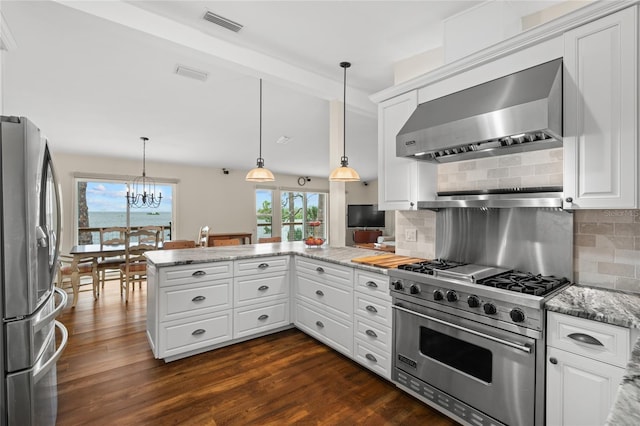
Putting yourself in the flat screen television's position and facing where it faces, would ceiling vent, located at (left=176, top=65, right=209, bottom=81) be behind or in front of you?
in front

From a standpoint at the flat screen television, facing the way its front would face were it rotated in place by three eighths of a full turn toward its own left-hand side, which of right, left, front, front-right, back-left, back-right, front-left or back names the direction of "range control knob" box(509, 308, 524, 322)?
back-right

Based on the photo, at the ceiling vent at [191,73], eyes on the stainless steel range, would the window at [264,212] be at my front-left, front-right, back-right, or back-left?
back-left

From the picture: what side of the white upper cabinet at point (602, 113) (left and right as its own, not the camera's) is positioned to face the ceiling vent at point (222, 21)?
front

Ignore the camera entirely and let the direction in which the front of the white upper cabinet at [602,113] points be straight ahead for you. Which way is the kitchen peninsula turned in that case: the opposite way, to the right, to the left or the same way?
to the left

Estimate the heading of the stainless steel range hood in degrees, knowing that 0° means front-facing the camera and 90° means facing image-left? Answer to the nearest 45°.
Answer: approximately 45°

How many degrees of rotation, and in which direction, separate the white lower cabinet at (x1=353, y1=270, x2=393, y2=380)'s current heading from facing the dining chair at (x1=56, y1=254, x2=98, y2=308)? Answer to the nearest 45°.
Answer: approximately 45° to its right

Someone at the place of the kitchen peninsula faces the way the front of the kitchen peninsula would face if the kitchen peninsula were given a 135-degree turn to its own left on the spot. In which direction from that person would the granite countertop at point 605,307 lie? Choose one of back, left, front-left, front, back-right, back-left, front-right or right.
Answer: right

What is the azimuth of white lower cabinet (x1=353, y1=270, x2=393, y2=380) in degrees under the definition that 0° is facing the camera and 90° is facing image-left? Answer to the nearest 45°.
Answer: approximately 45°

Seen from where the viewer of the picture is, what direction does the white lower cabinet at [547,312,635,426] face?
facing the viewer and to the left of the viewer

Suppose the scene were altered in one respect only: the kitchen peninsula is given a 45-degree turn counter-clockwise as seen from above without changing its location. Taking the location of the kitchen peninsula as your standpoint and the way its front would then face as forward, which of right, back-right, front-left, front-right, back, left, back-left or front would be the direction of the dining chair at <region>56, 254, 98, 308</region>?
back

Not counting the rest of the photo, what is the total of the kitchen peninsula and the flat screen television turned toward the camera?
2
